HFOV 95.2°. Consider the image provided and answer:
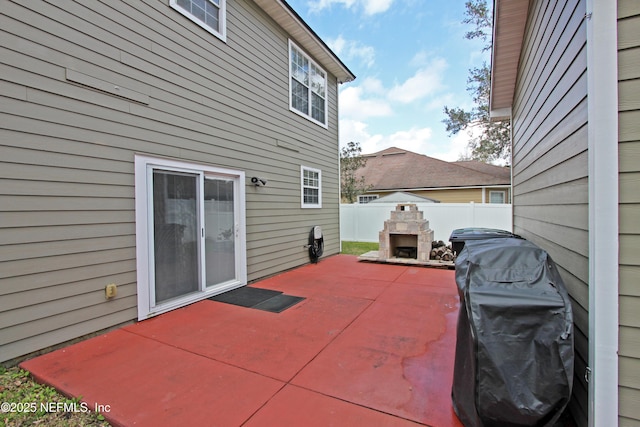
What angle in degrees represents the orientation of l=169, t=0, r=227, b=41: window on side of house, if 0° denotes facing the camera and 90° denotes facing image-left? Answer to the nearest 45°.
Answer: approximately 315°

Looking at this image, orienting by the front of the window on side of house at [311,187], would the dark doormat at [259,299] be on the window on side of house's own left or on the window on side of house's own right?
on the window on side of house's own right

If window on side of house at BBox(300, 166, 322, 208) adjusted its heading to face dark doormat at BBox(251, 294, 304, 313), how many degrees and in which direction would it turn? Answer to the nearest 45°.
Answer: approximately 45° to its right

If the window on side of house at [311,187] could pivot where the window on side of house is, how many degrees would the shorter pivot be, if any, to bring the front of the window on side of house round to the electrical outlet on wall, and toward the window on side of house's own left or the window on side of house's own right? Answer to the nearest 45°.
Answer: approximately 90° to the window on side of house's own right

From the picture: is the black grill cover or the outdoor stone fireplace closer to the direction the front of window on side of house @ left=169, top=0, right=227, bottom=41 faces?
the black grill cover

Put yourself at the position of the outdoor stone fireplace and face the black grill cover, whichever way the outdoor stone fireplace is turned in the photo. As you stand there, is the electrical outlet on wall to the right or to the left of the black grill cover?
right

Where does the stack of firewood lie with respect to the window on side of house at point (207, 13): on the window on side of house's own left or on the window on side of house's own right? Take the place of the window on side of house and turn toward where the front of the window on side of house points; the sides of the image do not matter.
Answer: on the window on side of house's own left

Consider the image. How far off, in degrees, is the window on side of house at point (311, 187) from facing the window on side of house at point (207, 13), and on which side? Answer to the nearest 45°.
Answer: approximately 90° to its right

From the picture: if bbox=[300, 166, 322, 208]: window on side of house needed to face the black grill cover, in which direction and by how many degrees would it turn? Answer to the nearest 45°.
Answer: approximately 45° to its right

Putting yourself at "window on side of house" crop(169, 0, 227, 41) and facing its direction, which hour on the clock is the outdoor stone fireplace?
The outdoor stone fireplace is roughly at 10 o'clock from the window on side of house.

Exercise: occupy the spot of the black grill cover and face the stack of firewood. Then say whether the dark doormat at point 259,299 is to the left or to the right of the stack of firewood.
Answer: left

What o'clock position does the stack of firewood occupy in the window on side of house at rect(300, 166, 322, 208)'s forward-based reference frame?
The stack of firewood is roughly at 11 o'clock from the window on side of house.

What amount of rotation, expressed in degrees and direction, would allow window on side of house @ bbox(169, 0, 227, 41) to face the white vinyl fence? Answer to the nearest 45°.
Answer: approximately 45° to its left
